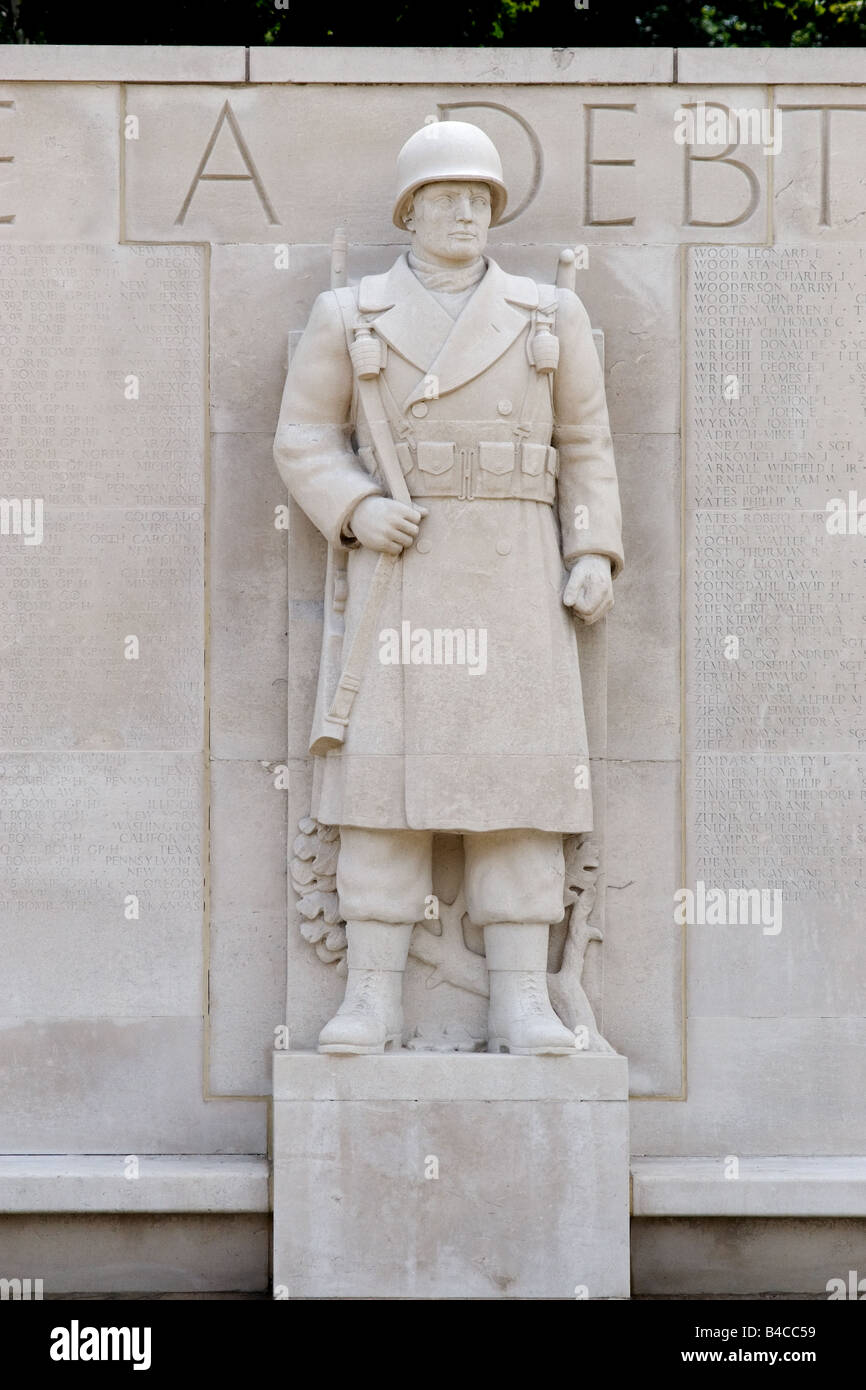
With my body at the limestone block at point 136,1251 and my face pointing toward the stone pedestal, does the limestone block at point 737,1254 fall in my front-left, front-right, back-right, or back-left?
front-left

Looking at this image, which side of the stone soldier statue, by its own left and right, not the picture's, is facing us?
front

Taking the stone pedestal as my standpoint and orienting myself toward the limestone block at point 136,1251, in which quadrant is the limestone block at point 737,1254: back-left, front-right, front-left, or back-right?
back-right
